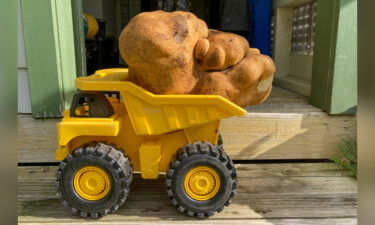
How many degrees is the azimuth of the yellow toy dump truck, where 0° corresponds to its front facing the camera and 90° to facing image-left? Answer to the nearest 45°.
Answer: approximately 90°

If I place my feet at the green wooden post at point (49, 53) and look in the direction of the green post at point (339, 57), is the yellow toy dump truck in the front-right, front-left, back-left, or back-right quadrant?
front-right

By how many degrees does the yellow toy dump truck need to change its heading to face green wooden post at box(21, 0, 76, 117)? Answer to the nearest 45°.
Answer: approximately 45° to its right

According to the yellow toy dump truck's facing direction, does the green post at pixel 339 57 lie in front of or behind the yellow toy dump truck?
behind
